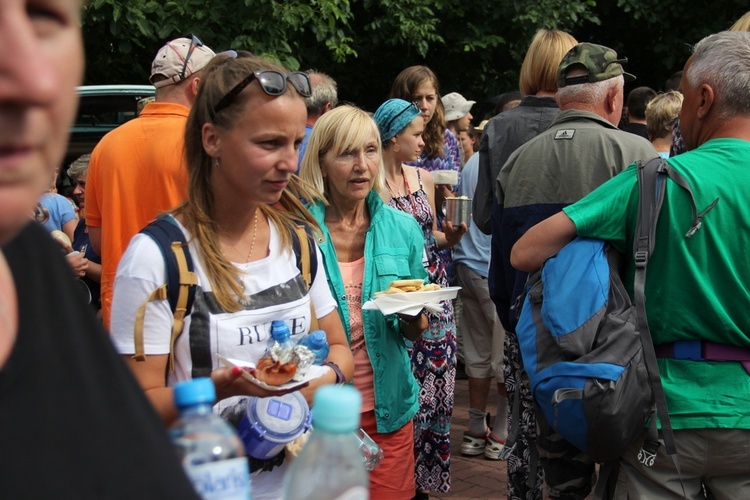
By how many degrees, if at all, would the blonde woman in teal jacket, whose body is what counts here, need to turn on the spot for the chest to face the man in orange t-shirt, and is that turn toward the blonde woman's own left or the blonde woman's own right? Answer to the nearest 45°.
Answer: approximately 90° to the blonde woman's own right

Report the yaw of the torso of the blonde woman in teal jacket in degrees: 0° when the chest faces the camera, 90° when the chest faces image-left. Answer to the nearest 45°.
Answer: approximately 0°

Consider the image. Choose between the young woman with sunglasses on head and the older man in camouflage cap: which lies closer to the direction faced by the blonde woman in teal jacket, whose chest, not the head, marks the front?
the young woman with sunglasses on head

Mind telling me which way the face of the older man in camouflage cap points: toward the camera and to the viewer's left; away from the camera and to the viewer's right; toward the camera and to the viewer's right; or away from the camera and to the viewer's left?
away from the camera and to the viewer's right

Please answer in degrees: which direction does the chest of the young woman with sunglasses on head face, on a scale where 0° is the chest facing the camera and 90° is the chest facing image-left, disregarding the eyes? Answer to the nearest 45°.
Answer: approximately 315°

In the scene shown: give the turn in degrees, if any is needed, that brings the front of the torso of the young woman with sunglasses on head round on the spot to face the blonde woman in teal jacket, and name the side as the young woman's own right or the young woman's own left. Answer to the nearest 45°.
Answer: approximately 90° to the young woman's own left
